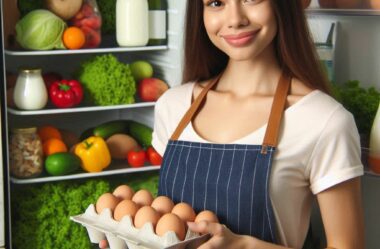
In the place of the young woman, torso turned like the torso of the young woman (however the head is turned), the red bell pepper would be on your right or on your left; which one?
on your right

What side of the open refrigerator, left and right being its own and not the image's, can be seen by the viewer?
front

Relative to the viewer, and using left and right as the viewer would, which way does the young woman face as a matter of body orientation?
facing the viewer and to the left of the viewer

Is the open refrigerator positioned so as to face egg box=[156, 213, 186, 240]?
yes

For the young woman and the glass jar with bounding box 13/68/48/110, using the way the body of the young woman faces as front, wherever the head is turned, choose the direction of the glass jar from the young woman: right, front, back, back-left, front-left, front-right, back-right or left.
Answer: right

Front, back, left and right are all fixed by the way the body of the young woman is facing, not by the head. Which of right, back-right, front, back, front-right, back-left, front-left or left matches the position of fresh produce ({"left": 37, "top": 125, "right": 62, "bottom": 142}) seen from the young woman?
right

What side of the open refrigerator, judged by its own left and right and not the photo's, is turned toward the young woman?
front

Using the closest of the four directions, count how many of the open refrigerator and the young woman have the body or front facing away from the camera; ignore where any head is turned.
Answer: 0

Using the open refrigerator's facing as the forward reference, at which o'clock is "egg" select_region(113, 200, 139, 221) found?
The egg is roughly at 12 o'clock from the open refrigerator.

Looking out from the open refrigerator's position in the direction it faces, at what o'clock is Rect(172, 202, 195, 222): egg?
The egg is roughly at 12 o'clock from the open refrigerator.

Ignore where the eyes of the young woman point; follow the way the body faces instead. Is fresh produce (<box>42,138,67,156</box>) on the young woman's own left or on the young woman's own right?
on the young woman's own right

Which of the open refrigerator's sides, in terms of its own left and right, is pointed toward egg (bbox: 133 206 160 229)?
front

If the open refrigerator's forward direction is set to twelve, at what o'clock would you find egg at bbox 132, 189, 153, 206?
The egg is roughly at 12 o'clock from the open refrigerator.

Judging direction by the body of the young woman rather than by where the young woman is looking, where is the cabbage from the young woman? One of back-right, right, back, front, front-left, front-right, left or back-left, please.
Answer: right
